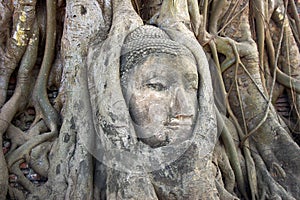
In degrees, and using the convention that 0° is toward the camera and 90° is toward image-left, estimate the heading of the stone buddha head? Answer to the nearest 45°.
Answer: approximately 315°

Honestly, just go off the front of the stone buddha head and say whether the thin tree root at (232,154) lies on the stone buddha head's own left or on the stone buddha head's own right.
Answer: on the stone buddha head's own left

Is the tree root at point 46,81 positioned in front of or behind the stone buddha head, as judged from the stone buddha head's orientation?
behind

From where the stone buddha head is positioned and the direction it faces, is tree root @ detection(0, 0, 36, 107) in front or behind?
behind
